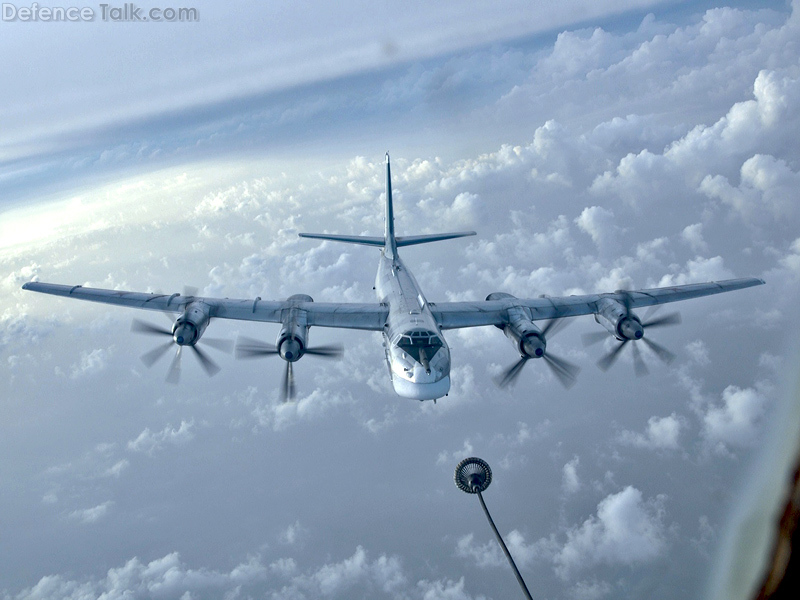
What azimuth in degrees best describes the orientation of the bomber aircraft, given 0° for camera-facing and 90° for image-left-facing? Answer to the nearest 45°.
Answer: approximately 0°
